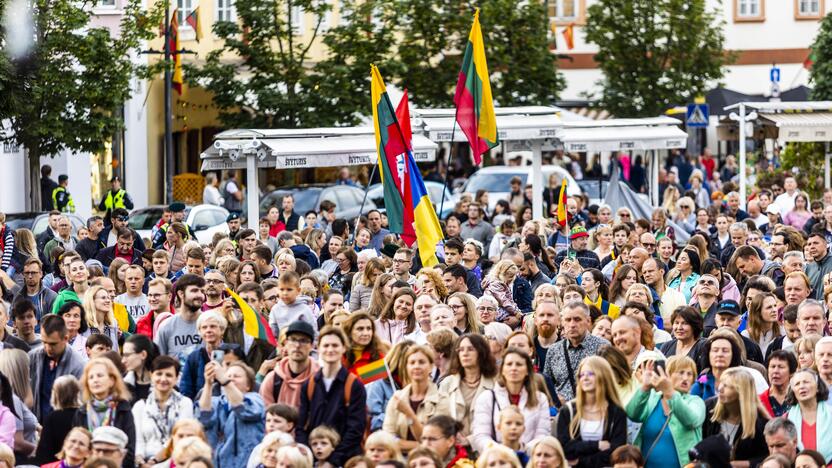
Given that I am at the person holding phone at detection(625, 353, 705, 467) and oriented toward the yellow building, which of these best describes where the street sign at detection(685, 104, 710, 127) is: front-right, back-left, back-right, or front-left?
front-right

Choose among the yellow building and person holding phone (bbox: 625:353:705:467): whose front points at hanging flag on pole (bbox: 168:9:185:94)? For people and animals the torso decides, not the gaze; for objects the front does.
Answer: the yellow building

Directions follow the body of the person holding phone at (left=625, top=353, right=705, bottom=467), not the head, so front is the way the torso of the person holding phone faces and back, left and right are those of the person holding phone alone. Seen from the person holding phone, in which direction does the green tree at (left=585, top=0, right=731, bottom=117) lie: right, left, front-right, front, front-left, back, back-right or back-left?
back-right

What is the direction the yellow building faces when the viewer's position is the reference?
facing the viewer

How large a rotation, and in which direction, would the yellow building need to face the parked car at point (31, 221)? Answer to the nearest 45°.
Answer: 0° — it already faces it

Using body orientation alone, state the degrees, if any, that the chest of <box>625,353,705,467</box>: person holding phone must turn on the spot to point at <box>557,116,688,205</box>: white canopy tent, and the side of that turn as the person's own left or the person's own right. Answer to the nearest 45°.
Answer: approximately 135° to the person's own right

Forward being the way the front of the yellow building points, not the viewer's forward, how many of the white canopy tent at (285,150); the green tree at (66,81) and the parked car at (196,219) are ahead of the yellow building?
3

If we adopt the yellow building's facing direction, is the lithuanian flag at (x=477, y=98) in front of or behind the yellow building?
in front

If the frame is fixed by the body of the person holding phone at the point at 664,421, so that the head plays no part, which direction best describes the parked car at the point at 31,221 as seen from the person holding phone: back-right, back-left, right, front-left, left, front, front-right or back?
right

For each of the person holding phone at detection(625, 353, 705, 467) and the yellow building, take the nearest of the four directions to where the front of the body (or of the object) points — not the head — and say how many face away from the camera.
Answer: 0

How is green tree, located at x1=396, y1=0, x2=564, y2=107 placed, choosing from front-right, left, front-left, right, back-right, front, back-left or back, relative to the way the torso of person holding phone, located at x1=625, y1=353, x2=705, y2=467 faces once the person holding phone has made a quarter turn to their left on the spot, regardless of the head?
back-left

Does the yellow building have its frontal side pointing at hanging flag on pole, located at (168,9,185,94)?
yes

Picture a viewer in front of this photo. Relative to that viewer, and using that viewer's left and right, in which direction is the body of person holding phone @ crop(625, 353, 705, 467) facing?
facing the viewer and to the left of the viewer

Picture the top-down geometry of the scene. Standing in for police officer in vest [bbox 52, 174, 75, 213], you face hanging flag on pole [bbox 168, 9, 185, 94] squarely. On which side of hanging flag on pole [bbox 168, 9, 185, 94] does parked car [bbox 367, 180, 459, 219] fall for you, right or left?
right

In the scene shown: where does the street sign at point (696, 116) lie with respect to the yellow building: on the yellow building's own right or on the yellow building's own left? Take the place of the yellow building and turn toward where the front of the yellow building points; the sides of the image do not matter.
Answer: on the yellow building's own left

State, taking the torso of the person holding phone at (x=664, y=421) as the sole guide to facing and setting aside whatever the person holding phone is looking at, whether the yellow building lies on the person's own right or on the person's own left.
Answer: on the person's own right
